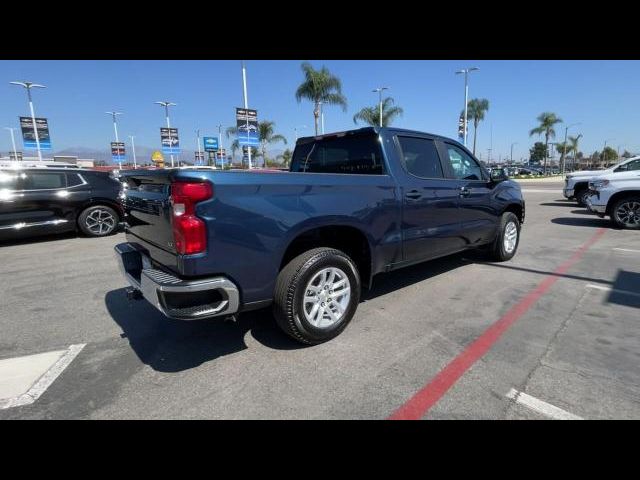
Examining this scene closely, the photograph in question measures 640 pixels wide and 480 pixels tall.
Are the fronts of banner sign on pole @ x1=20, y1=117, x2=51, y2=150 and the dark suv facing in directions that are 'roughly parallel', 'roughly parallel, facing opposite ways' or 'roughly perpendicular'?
roughly perpendicular

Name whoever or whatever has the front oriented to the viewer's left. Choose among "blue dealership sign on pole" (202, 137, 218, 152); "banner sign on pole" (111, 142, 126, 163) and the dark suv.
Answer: the dark suv

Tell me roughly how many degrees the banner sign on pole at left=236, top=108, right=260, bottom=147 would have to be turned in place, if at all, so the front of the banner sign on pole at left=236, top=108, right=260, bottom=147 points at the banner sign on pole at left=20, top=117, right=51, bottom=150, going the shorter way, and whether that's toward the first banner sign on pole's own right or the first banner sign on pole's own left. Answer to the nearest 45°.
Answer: approximately 135° to the first banner sign on pole's own right

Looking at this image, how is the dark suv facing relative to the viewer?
to the viewer's left

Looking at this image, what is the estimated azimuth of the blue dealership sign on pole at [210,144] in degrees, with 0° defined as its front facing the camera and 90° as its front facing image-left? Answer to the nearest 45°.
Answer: approximately 0°

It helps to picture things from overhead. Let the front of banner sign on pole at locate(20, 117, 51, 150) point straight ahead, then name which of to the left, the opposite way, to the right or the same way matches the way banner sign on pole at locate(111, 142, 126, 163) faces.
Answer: the same way

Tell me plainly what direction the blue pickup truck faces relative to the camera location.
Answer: facing away from the viewer and to the right of the viewer

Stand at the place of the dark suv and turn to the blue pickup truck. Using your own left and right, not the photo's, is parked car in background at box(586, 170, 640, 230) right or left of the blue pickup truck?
left

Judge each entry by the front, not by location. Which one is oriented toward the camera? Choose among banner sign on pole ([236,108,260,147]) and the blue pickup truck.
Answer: the banner sign on pole

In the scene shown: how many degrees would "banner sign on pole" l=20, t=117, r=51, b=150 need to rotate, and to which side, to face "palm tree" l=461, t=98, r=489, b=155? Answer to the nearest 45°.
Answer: approximately 90° to its left

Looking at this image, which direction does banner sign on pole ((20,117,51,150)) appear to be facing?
toward the camera

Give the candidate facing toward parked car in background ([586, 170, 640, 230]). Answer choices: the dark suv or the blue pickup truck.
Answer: the blue pickup truck

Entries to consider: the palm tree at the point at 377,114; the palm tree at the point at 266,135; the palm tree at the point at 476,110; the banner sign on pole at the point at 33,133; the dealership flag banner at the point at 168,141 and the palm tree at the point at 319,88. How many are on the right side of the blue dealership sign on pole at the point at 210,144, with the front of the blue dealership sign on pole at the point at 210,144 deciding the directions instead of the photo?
2

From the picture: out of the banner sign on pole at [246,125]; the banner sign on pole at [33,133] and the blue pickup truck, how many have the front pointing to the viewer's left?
0

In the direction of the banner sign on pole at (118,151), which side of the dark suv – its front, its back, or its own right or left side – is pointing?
right

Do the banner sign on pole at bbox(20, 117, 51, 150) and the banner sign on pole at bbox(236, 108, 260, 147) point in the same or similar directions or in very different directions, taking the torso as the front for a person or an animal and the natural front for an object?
same or similar directions

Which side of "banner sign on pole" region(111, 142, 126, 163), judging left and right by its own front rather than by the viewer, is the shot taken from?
front
